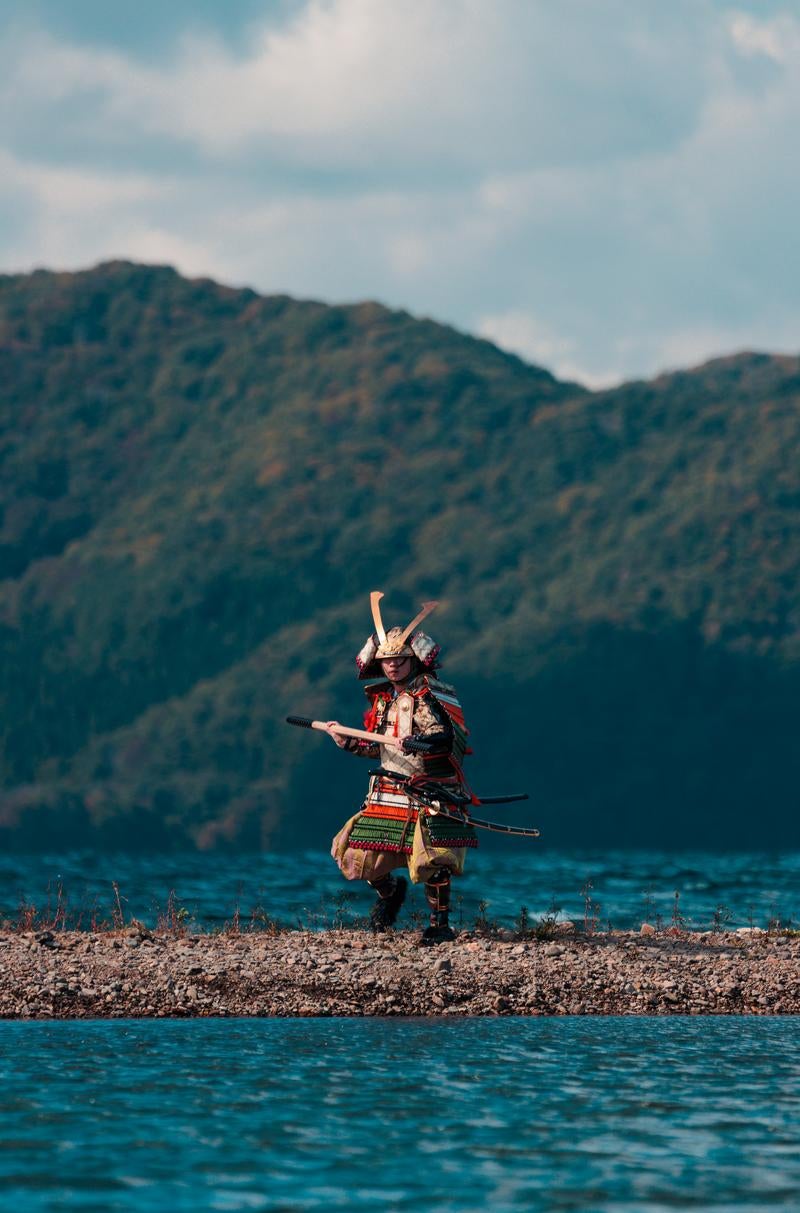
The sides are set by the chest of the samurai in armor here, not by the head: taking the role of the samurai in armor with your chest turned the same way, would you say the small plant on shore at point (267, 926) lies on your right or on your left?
on your right

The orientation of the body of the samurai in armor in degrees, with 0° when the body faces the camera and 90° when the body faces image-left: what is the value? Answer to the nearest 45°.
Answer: approximately 45°

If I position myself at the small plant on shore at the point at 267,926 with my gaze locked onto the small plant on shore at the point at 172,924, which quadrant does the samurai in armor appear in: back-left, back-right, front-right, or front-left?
back-left

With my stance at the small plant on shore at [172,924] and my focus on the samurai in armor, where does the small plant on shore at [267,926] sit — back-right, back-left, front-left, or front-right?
front-left

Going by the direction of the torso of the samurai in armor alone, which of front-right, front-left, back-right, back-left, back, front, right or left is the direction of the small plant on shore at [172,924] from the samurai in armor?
right

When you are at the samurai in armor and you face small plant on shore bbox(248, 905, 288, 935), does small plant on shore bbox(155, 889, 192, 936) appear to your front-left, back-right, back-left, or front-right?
front-left

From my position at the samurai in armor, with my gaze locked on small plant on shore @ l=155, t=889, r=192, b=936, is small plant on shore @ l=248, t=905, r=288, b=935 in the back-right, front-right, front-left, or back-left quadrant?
front-right

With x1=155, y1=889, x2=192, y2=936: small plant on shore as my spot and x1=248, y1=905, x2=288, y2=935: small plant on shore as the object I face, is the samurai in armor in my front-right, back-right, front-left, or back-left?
front-right
